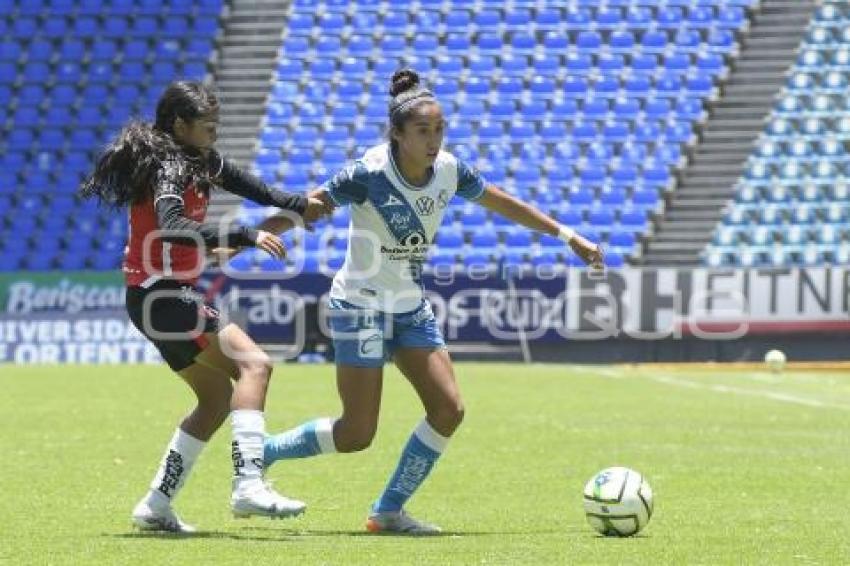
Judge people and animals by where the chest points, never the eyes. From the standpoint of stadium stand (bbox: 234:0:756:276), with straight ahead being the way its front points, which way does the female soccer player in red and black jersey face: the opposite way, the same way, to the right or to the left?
to the left

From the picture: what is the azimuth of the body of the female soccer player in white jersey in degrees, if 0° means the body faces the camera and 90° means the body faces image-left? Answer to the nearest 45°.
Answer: approximately 315°

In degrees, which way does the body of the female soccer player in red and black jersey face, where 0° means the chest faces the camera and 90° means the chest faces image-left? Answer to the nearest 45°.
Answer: approximately 270°

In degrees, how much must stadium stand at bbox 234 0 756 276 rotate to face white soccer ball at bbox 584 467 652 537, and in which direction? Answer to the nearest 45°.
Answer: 0° — it already faces it

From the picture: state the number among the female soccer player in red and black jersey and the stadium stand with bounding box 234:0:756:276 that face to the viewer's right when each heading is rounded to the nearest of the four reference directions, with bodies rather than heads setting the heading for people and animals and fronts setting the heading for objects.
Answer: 1

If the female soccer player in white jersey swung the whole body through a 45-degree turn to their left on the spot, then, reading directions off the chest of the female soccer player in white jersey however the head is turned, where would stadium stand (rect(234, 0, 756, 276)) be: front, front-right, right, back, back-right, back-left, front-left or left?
left

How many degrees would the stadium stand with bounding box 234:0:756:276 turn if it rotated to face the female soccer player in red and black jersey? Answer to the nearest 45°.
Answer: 0° — it already faces them

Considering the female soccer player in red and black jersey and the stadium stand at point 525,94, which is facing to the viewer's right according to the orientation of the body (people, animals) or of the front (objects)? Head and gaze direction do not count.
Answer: the female soccer player in red and black jersey

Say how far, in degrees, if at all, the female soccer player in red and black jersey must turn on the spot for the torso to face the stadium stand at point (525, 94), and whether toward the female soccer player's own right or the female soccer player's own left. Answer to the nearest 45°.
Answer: approximately 90° to the female soccer player's own left
